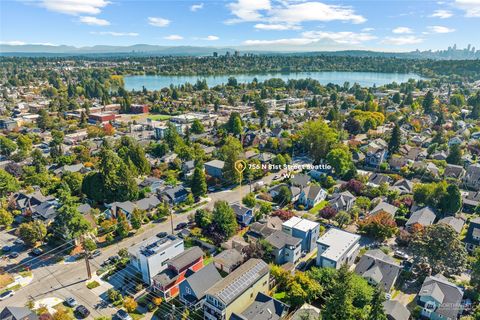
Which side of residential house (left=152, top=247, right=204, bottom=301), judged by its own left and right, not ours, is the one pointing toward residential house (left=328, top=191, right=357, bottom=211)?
back

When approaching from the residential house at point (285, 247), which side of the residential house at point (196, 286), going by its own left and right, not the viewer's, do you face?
back

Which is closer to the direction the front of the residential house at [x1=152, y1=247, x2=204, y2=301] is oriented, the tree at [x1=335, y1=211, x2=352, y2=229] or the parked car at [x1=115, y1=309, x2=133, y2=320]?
the parked car

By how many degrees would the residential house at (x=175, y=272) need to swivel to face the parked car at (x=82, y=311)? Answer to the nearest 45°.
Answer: approximately 45° to its right

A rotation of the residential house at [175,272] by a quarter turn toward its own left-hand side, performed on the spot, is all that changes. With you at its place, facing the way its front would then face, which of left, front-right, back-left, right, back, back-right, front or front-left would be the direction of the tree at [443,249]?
front-left

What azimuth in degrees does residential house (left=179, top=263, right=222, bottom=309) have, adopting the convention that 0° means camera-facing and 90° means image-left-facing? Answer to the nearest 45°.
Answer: approximately 45°

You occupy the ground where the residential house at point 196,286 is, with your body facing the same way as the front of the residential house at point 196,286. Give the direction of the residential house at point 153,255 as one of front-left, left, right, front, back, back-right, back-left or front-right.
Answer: right

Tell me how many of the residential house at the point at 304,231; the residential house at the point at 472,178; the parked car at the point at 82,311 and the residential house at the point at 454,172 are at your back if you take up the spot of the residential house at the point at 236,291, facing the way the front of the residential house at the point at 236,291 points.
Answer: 3

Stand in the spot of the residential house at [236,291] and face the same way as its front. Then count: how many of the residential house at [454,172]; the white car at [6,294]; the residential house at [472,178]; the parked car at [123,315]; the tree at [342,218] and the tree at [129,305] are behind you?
3

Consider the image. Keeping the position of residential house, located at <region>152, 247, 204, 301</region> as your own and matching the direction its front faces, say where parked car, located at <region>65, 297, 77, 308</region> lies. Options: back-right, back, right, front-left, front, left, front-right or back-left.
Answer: front-right

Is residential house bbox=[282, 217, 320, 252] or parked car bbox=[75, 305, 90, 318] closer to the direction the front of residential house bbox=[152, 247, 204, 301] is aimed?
the parked car
